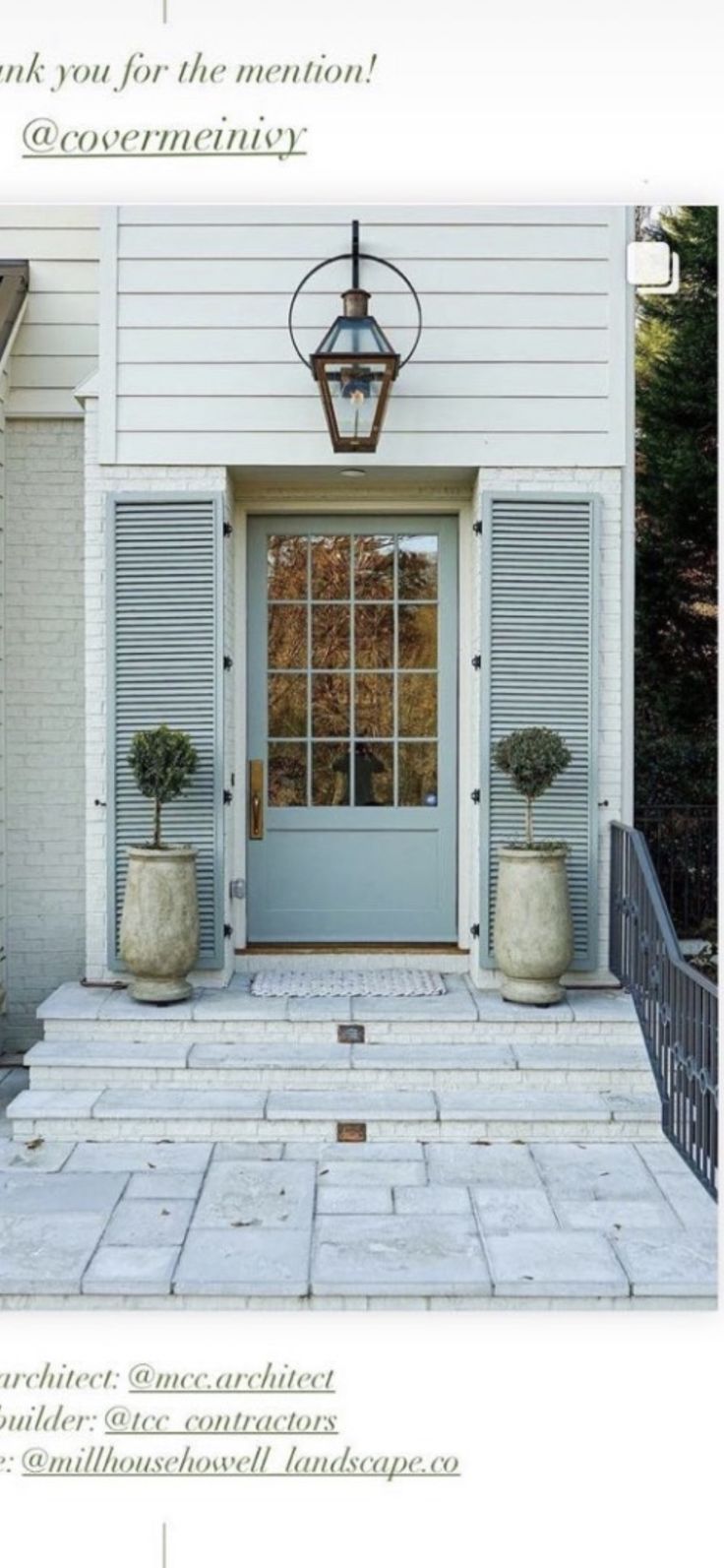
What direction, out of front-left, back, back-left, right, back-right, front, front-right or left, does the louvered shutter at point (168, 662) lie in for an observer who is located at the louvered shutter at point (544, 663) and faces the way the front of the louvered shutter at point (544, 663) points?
right

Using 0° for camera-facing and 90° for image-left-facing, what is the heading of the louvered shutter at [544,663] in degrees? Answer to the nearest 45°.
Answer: approximately 0°

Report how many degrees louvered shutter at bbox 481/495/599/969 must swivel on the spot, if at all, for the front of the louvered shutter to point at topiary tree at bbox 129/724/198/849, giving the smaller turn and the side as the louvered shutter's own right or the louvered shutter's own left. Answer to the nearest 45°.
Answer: approximately 90° to the louvered shutter's own right

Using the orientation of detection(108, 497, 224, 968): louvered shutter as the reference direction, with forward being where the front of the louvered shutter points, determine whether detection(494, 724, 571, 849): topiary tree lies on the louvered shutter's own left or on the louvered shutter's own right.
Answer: on the louvered shutter's own left

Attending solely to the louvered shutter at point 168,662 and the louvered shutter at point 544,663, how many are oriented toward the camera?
2
